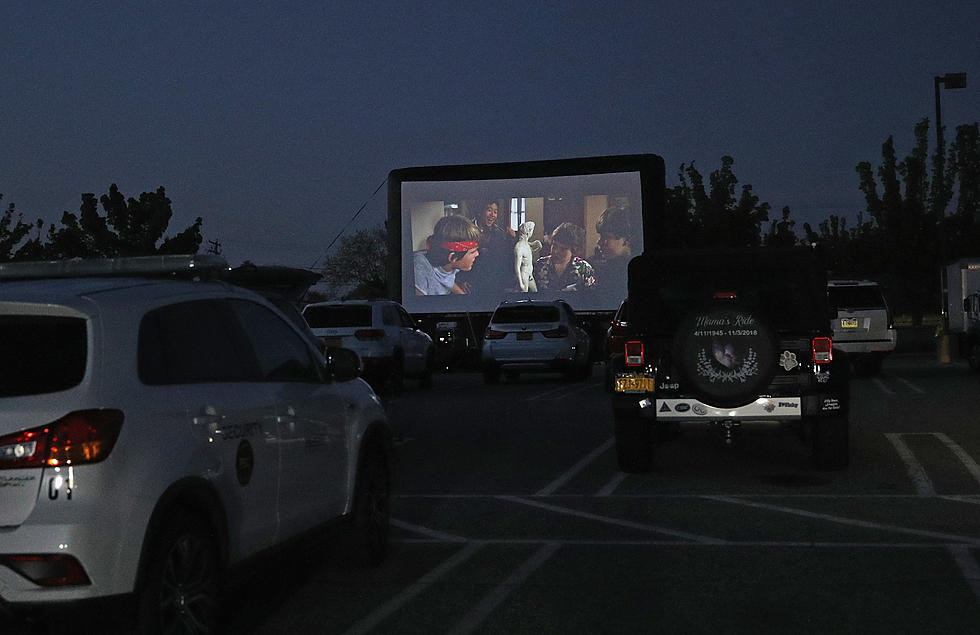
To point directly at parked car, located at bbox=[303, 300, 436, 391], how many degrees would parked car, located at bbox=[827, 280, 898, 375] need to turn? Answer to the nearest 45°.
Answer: approximately 135° to its left

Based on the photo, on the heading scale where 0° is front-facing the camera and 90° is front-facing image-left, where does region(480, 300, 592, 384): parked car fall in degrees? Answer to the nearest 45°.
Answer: approximately 180°

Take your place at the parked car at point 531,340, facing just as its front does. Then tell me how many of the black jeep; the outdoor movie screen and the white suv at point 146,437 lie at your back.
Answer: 2

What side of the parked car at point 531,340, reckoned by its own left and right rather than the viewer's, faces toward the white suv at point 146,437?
back

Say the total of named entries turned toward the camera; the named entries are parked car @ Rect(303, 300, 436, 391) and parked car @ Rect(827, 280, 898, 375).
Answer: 0

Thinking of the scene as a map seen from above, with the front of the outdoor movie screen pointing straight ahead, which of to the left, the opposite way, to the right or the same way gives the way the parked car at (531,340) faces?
the opposite way

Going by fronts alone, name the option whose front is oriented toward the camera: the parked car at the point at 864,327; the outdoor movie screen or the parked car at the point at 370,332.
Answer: the outdoor movie screen

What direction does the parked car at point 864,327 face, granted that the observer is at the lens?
facing away from the viewer

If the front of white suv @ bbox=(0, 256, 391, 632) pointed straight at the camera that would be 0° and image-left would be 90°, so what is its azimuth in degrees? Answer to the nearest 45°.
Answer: approximately 225°

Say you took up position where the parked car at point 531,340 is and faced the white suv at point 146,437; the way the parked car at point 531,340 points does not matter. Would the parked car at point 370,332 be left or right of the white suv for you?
right

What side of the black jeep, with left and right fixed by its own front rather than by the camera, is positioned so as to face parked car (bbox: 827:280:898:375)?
front

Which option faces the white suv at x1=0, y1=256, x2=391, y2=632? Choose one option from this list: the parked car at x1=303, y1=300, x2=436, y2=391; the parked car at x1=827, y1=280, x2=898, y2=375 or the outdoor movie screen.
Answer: the outdoor movie screen

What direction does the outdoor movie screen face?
toward the camera

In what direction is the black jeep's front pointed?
away from the camera

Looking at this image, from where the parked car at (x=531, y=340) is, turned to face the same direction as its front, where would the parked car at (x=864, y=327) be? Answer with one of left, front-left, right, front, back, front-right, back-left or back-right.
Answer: right
